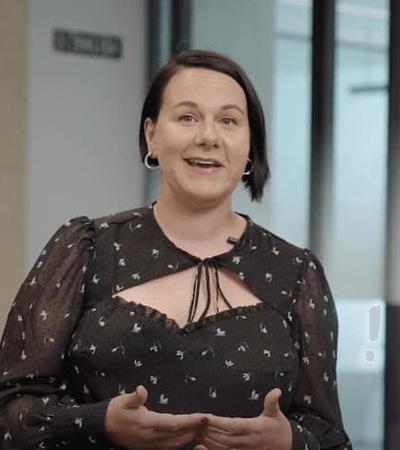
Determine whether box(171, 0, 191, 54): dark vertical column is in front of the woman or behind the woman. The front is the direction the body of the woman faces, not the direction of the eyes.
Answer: behind

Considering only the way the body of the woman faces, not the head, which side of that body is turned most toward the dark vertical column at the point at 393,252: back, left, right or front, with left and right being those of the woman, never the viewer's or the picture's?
back

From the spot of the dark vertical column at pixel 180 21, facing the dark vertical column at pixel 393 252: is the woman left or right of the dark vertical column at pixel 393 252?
right

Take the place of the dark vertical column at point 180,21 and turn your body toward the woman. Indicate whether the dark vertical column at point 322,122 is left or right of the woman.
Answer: left

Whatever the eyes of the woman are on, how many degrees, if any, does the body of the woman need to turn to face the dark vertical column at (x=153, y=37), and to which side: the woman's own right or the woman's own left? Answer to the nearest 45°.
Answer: approximately 180°

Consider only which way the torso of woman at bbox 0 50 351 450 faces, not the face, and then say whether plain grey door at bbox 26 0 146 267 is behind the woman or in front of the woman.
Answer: behind

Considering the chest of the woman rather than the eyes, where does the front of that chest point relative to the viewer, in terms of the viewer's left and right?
facing the viewer

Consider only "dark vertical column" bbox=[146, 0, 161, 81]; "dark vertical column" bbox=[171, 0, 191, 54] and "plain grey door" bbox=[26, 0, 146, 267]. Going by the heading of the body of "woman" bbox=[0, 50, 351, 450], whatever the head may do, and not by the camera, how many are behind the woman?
3
